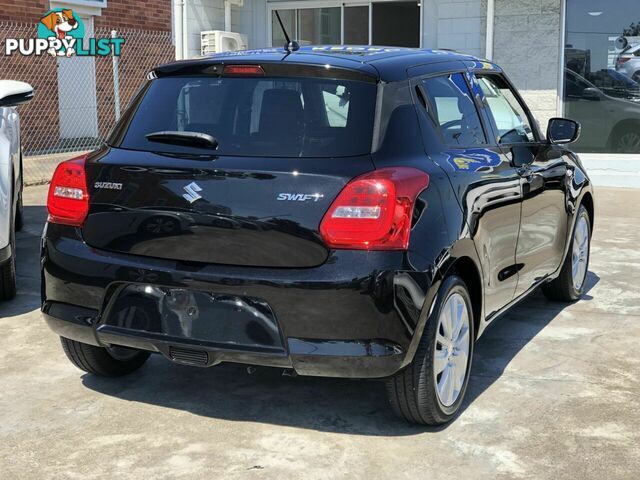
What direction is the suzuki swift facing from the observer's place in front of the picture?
facing away from the viewer and to the right of the viewer

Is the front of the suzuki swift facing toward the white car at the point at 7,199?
no
